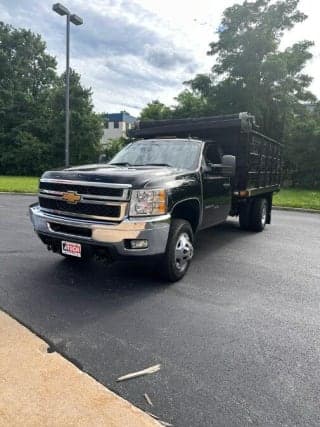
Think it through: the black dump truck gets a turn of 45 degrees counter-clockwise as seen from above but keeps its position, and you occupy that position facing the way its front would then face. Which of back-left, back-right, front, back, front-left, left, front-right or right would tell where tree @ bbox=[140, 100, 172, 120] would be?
back

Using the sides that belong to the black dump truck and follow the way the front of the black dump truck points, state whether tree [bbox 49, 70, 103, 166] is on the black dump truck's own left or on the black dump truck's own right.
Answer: on the black dump truck's own right

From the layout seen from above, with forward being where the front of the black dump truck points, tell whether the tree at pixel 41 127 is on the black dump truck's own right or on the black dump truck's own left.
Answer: on the black dump truck's own right

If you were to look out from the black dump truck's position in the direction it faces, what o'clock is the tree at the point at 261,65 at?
The tree is roughly at 5 o'clock from the black dump truck.

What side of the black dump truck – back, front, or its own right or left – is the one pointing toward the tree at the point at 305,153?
back

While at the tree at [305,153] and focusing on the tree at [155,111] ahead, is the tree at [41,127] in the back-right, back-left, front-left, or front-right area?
front-left

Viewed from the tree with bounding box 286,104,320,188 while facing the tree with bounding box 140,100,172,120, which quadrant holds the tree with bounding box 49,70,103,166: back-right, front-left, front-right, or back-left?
front-left
